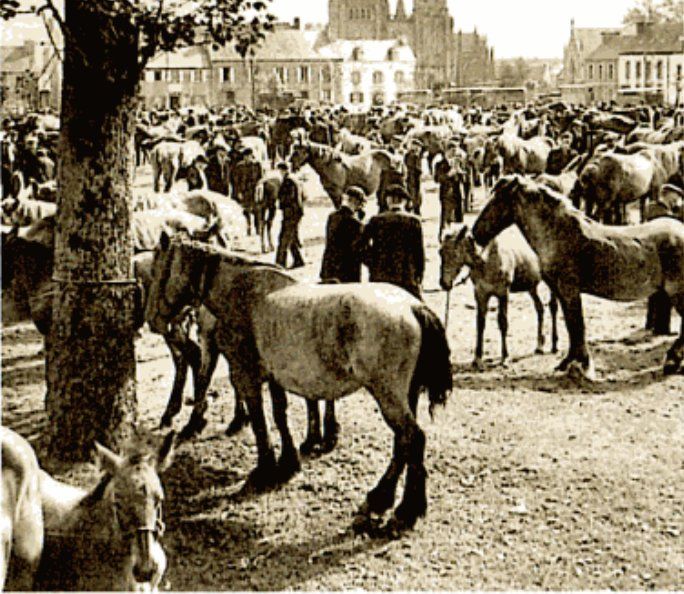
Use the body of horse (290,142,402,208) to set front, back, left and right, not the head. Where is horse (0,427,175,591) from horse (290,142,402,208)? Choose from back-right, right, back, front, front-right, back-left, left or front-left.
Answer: left

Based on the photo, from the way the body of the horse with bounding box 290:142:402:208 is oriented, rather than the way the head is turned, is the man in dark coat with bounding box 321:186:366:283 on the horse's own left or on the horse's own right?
on the horse's own left

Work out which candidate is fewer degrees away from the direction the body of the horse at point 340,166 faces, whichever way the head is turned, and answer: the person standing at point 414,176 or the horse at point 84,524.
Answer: the horse

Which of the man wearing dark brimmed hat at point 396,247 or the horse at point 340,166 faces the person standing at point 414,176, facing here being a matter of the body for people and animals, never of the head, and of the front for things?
the man wearing dark brimmed hat

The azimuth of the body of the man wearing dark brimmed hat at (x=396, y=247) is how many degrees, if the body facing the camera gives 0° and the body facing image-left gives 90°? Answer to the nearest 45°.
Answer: approximately 180°

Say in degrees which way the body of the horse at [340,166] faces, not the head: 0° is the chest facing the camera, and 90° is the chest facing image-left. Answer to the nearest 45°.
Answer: approximately 90°

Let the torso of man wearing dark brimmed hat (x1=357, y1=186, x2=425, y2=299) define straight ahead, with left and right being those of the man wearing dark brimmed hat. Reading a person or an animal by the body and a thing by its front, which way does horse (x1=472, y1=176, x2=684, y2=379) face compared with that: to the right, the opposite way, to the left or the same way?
to the left

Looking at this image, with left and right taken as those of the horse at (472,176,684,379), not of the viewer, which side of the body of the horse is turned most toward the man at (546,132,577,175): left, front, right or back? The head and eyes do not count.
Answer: right

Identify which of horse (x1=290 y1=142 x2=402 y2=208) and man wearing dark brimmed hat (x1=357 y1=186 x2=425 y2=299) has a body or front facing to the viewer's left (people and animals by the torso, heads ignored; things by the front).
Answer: the horse

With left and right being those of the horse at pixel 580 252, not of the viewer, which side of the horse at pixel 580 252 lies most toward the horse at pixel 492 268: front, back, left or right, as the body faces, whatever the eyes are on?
front

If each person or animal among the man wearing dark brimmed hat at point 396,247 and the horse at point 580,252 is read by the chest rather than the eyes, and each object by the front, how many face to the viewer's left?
1

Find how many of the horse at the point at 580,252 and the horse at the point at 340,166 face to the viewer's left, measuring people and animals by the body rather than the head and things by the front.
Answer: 2

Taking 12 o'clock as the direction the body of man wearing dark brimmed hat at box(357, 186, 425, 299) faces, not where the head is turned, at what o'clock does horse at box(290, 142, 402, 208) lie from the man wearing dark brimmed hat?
The horse is roughly at 12 o'clock from the man wearing dark brimmed hat.

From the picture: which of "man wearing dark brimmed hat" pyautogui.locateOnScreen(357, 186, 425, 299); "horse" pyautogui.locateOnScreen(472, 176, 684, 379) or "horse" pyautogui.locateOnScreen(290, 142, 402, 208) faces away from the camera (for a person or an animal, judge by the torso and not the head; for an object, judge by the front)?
the man wearing dark brimmed hat

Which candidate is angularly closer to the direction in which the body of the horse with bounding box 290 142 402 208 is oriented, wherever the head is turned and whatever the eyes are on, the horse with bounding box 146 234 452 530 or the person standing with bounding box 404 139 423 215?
the horse

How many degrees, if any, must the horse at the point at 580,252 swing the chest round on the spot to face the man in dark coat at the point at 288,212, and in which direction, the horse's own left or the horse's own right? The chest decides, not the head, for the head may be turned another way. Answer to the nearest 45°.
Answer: approximately 45° to the horse's own right

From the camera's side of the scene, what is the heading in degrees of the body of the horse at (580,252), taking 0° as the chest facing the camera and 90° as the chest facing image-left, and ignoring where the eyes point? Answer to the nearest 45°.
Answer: approximately 90°
